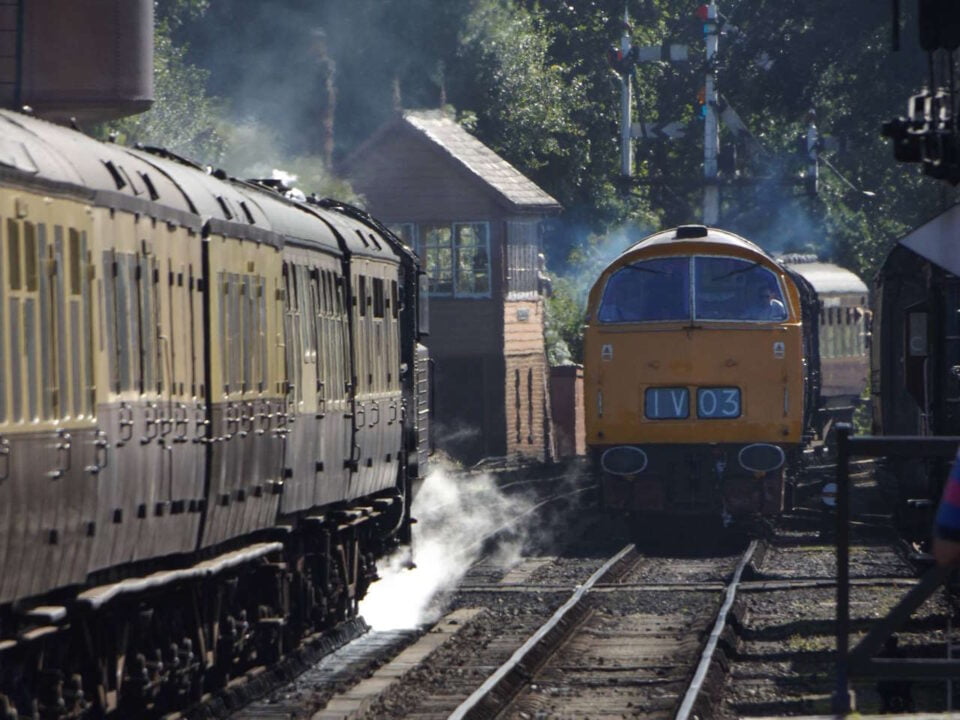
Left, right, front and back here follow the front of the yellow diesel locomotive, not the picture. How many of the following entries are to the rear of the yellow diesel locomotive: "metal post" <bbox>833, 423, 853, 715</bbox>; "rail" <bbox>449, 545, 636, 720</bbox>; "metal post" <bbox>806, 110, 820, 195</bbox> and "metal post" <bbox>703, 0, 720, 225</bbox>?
2

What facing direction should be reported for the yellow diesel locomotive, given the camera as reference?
facing the viewer

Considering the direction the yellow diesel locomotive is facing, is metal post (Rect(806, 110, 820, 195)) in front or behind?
behind

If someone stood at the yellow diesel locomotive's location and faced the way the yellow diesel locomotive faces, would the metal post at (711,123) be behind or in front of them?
behind

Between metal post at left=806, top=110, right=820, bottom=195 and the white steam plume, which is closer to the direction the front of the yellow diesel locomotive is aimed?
the white steam plume

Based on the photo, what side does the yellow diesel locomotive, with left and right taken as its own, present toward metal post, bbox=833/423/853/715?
front

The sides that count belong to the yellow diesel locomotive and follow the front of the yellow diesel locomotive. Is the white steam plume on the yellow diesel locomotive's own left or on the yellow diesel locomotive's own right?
on the yellow diesel locomotive's own right

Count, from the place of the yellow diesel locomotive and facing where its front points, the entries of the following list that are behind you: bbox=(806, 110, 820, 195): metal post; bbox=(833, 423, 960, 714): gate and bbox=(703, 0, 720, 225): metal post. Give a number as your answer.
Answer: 2

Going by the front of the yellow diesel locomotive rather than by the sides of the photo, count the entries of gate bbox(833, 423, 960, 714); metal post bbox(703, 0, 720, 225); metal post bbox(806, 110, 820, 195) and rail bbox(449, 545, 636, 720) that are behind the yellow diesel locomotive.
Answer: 2

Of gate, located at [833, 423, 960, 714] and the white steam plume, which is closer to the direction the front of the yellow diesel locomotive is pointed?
the gate

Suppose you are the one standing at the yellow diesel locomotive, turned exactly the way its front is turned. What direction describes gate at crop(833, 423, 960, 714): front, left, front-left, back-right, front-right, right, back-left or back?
front

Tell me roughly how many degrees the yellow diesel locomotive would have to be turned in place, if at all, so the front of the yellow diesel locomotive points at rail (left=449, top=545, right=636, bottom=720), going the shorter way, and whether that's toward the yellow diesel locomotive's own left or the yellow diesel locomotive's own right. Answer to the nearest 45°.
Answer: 0° — it already faces it

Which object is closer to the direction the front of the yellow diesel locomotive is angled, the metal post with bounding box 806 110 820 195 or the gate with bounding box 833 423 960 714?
the gate
